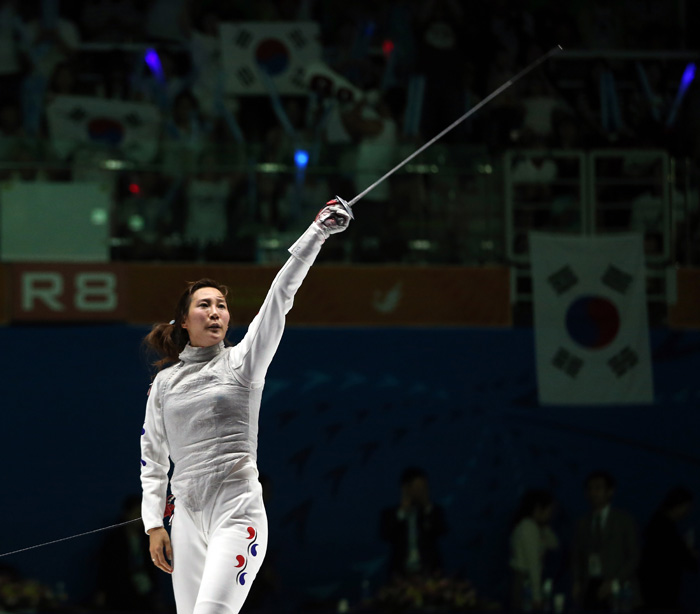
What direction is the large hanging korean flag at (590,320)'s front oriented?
toward the camera

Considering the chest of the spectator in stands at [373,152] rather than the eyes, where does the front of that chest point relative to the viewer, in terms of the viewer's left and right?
facing the viewer

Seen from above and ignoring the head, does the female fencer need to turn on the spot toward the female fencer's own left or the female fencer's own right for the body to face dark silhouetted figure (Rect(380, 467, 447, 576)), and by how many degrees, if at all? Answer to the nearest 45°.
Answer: approximately 180°

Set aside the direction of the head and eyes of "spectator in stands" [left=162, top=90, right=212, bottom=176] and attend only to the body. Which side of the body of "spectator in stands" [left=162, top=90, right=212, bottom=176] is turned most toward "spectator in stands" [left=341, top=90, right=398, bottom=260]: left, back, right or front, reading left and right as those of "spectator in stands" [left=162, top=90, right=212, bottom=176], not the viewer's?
left

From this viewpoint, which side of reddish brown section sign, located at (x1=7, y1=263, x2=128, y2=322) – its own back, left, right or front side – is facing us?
front

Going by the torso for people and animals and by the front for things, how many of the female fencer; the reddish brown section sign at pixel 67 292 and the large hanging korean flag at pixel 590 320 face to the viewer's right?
0

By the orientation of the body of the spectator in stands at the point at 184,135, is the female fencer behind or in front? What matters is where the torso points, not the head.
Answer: in front

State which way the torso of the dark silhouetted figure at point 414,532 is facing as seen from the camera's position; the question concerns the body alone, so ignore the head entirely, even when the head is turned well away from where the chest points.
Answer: toward the camera
